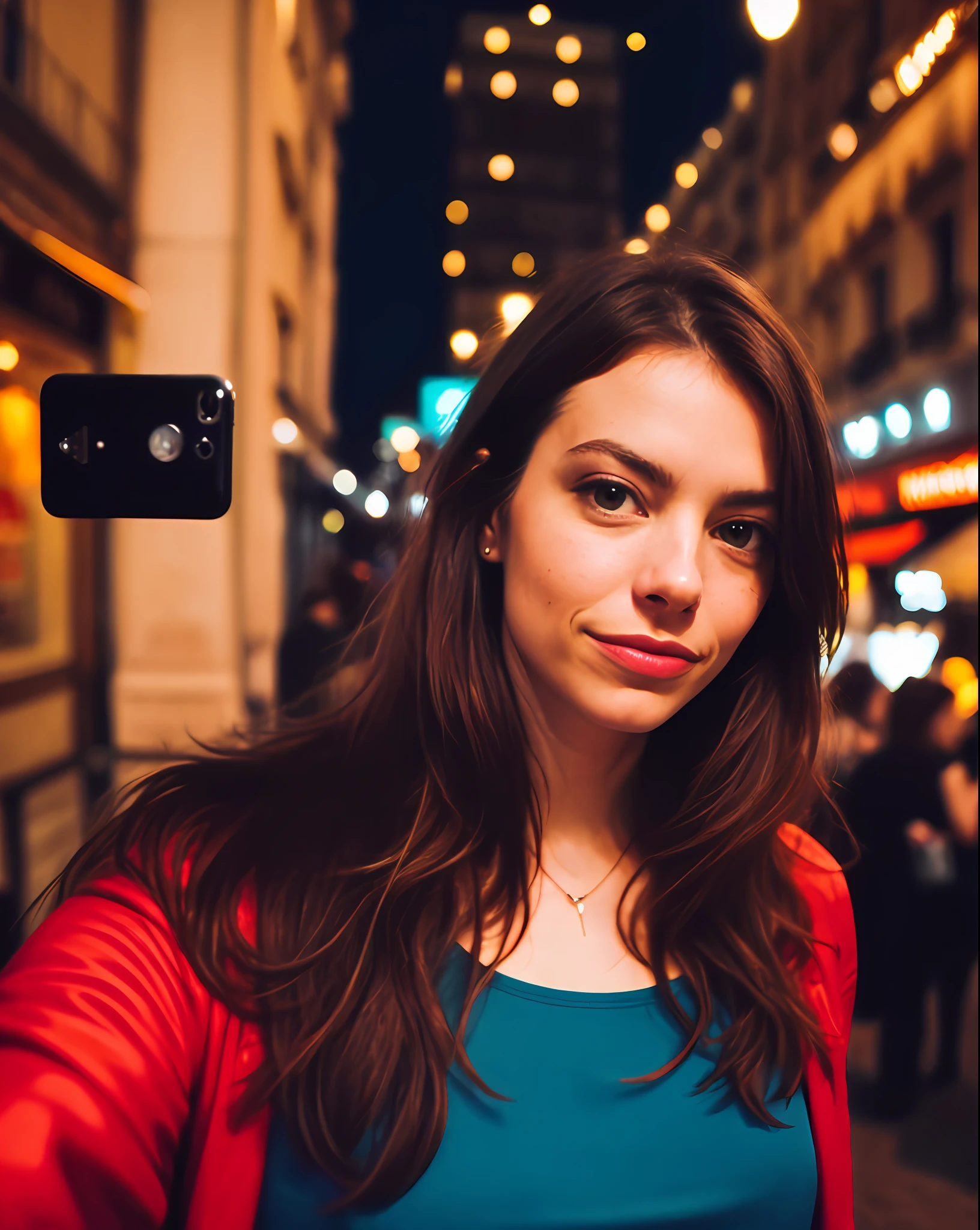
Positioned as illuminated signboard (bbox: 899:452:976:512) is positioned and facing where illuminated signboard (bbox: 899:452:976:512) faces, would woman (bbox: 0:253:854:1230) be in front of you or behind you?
in front

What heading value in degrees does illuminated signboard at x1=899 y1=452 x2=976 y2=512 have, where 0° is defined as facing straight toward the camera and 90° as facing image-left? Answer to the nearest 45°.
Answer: approximately 45°

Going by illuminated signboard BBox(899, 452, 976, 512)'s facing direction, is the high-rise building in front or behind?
behind

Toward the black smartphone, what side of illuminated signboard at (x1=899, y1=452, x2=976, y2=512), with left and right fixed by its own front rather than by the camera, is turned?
front
